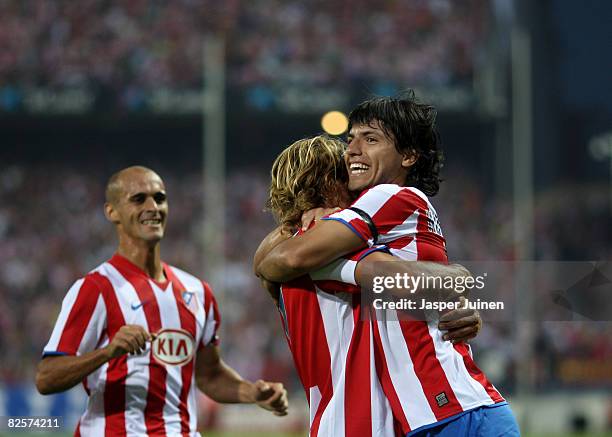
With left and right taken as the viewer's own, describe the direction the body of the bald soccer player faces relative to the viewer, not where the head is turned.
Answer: facing the viewer and to the right of the viewer

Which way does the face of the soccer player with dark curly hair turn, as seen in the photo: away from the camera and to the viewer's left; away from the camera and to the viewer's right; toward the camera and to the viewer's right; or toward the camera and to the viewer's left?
toward the camera and to the viewer's left

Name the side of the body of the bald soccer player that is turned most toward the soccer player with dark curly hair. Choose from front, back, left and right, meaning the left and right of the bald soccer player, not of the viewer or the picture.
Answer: front

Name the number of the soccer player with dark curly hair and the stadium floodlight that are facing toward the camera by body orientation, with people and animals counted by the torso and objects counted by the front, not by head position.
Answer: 1

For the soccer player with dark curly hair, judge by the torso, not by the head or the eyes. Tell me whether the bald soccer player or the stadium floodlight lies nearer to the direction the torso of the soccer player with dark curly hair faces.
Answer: the bald soccer player

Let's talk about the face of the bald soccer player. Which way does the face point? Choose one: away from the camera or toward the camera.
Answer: toward the camera

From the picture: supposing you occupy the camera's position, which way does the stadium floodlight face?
facing the viewer

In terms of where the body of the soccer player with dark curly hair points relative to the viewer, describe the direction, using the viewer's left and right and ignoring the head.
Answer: facing to the left of the viewer

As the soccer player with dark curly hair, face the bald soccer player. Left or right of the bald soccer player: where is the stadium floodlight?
right

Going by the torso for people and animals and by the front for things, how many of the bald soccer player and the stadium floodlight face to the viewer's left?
0

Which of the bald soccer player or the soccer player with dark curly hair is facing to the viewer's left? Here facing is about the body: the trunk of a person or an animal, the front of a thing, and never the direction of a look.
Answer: the soccer player with dark curly hair

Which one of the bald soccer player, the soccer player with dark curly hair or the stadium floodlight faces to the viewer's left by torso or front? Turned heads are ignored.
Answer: the soccer player with dark curly hair

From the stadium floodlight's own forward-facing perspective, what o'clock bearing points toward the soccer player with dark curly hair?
The soccer player with dark curly hair is roughly at 12 o'clock from the stadium floodlight.

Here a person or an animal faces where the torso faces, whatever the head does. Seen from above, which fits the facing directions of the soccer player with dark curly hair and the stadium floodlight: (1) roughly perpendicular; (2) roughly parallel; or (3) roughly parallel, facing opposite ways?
roughly perpendicular

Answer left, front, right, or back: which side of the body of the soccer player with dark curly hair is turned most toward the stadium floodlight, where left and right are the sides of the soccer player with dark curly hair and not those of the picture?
right
